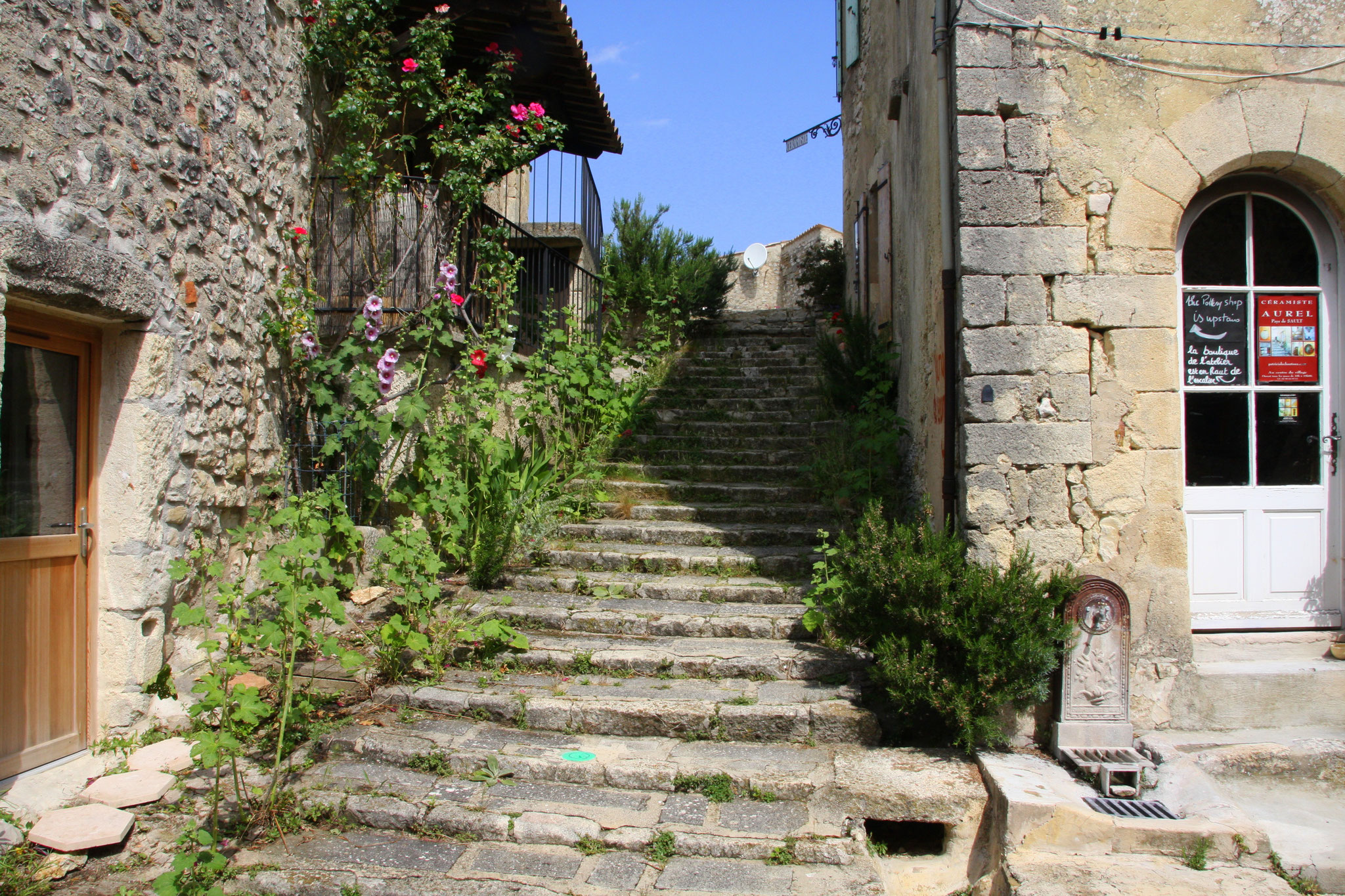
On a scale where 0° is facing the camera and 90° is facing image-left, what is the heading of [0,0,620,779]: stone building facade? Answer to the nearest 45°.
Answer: approximately 315°

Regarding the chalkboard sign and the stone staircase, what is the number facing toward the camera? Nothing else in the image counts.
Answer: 2

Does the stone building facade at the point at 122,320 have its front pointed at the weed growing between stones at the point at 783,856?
yes

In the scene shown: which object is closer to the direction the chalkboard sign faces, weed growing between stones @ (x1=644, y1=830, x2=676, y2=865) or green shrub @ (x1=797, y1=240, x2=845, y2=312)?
the weed growing between stones

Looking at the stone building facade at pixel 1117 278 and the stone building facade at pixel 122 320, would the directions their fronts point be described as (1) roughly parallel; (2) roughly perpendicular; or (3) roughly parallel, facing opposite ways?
roughly perpendicular

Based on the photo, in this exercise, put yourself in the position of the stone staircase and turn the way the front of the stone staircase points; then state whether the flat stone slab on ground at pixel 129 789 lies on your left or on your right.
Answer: on your right

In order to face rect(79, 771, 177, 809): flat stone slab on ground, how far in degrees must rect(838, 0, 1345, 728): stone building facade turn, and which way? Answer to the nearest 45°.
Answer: approximately 45° to its right
